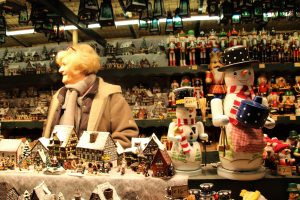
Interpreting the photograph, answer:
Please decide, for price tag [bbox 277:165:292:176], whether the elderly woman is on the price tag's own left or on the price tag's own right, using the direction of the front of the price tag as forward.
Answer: on the price tag's own right

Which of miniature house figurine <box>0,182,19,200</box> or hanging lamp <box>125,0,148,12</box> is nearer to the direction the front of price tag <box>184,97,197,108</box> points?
the miniature house figurine

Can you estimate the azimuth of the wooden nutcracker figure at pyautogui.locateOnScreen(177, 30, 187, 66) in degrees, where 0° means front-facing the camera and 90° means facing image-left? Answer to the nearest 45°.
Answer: approximately 0°

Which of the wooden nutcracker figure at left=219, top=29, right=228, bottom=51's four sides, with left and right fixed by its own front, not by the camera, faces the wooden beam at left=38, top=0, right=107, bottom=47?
right
